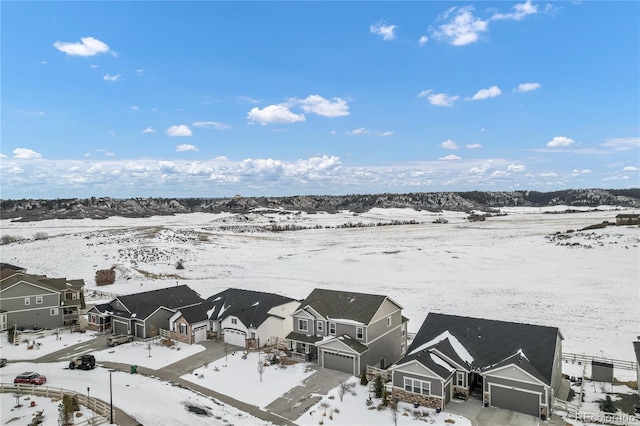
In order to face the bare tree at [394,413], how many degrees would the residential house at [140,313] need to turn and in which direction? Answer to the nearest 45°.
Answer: approximately 90° to its left

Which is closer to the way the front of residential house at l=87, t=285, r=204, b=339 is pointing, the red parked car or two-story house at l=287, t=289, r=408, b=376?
the red parked car

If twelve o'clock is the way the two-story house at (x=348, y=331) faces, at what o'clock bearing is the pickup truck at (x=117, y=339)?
The pickup truck is roughly at 2 o'clock from the two-story house.

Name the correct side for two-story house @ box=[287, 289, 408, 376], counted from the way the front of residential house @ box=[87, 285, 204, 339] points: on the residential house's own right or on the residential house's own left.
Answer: on the residential house's own left

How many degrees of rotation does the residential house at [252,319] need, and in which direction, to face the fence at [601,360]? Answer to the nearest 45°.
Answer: approximately 135° to its left

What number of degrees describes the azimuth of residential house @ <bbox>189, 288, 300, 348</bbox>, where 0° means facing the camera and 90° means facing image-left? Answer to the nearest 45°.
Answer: approximately 45°

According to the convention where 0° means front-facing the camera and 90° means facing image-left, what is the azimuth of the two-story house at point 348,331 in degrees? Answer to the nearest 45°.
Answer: approximately 45°

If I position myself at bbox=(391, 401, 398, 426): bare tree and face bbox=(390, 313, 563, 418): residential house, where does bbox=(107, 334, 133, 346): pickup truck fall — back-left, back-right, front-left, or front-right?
back-left

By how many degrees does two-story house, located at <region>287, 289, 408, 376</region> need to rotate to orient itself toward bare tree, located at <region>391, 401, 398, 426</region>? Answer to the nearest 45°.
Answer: approximately 45° to its left
